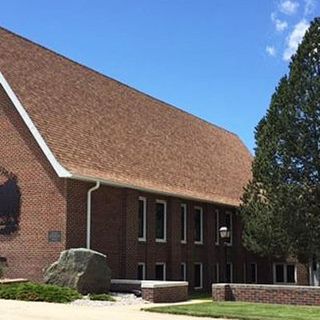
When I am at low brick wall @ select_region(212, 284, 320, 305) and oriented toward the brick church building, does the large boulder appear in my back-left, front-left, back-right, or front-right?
front-left
